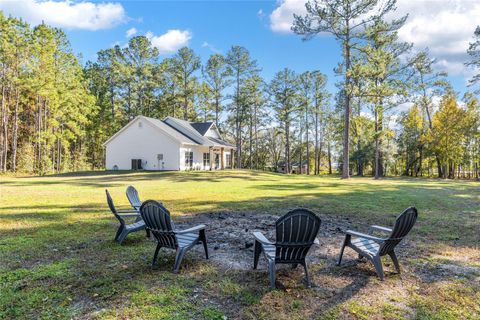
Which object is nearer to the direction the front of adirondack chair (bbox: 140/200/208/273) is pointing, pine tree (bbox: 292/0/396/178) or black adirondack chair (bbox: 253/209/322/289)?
the pine tree

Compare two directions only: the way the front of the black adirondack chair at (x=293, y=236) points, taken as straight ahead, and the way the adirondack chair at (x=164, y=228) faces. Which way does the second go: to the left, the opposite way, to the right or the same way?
to the right

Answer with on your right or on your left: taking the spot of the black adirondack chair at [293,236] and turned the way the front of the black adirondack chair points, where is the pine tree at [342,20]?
on your right

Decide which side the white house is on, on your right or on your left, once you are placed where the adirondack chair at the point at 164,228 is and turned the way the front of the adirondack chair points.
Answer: on your left

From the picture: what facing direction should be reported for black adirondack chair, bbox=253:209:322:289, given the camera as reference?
facing away from the viewer and to the left of the viewer

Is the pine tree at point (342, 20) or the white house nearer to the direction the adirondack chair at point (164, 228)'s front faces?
the pine tree

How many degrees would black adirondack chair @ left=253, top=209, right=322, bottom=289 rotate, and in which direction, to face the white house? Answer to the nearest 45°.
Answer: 0° — it already faces it

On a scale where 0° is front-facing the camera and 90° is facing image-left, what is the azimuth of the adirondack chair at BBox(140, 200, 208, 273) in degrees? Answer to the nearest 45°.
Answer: approximately 225°

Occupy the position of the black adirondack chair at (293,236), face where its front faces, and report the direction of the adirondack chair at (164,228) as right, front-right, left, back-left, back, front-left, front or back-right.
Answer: front-left
